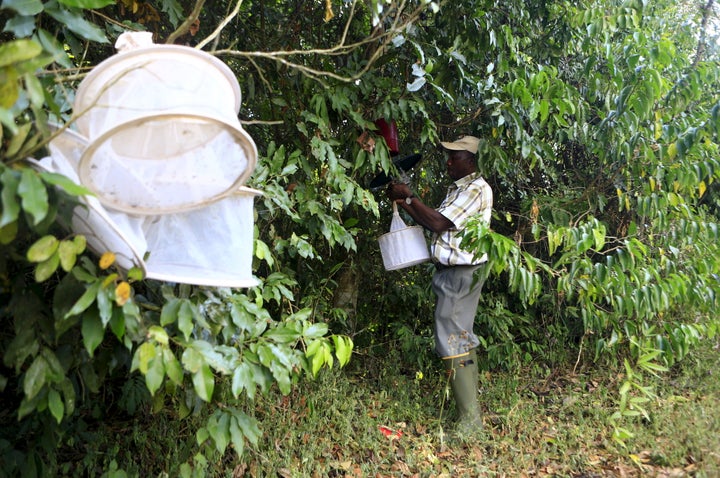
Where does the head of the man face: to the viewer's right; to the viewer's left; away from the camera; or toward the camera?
to the viewer's left

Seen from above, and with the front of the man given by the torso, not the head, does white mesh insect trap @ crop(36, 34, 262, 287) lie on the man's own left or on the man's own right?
on the man's own left

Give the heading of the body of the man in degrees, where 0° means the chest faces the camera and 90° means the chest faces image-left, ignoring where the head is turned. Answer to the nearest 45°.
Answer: approximately 90°
